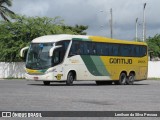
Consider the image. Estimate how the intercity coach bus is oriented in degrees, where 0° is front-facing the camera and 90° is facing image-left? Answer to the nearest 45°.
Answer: approximately 45°
